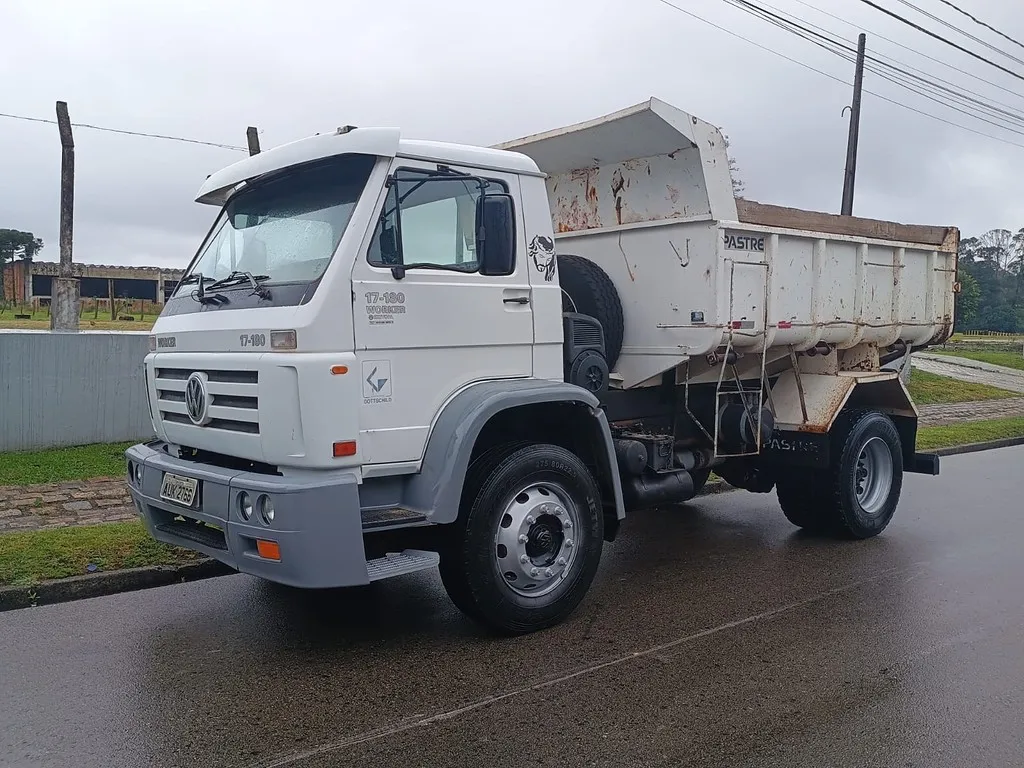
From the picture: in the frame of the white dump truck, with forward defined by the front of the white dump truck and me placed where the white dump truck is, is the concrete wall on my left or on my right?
on my right

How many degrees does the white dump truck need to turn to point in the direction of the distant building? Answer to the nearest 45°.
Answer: approximately 90° to its right

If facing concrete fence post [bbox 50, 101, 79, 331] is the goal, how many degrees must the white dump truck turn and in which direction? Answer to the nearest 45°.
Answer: approximately 90° to its right

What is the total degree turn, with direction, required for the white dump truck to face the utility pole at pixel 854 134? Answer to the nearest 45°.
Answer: approximately 180°

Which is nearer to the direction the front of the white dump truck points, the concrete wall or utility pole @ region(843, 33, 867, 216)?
the concrete wall

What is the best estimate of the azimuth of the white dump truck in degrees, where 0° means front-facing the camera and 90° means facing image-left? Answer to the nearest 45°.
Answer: approximately 45°

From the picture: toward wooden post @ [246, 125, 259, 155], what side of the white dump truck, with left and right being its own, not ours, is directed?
right
